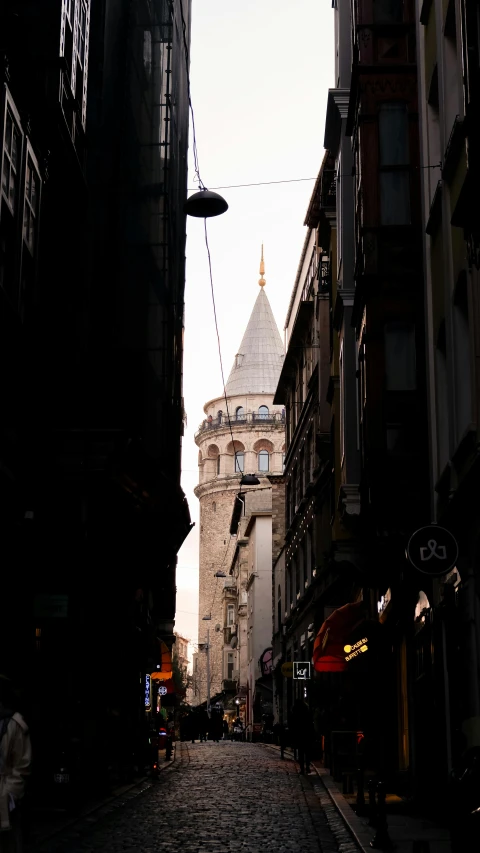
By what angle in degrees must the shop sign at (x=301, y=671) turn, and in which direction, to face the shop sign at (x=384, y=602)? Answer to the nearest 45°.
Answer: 0° — it already faces it

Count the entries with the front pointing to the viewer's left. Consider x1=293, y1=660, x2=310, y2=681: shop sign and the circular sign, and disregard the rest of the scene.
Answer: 0

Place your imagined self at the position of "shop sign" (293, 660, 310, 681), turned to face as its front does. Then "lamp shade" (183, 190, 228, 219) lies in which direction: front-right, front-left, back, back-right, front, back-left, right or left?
front

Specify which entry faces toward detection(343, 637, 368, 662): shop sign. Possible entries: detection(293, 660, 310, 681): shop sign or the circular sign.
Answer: detection(293, 660, 310, 681): shop sign

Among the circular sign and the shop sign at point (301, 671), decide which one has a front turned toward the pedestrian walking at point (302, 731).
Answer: the shop sign

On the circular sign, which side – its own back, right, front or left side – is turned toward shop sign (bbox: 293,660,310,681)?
back

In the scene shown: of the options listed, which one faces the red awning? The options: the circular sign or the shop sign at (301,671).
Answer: the shop sign

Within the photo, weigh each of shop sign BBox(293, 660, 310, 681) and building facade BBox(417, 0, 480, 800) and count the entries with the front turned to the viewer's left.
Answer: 1

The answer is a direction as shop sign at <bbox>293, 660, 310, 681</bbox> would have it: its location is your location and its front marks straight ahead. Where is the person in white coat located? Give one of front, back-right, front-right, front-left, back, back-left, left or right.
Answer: front

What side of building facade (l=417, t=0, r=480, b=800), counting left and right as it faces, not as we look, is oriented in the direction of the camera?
left

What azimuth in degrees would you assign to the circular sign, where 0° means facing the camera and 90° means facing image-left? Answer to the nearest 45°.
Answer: approximately 0°

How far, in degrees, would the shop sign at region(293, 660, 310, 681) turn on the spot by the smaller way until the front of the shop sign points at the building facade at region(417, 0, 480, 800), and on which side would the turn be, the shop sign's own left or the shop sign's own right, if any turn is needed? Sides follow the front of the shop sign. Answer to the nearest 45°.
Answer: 0° — it already faces it

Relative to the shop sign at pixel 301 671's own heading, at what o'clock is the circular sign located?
The circular sign is roughly at 12 o'clock from the shop sign.

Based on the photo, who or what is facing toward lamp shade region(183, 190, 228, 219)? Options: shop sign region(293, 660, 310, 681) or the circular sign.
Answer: the shop sign

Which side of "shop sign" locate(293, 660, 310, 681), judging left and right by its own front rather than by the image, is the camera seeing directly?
front
